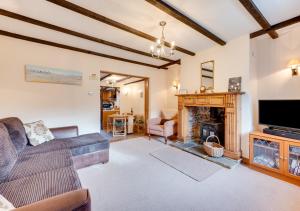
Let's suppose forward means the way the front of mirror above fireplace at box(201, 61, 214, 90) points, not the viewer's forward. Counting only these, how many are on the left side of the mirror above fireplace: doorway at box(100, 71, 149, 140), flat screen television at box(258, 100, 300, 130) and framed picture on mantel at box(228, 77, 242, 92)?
2

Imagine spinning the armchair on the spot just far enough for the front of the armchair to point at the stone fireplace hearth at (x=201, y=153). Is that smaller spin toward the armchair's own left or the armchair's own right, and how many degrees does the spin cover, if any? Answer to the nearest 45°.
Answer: approximately 90° to the armchair's own left

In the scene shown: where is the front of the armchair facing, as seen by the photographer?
facing the viewer and to the left of the viewer

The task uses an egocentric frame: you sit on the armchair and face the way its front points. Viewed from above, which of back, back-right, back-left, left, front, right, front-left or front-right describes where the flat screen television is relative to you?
left

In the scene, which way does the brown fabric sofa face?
to the viewer's right

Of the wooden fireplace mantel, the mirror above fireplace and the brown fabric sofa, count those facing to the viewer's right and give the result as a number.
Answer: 1

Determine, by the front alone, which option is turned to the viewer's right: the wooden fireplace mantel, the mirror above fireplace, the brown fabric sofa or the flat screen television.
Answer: the brown fabric sofa

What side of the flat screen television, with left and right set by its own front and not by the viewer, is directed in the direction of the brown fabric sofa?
front

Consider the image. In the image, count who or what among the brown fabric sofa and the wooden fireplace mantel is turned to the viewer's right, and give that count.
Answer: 1

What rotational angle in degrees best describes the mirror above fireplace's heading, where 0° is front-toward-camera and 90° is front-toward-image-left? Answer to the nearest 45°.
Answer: approximately 45°
